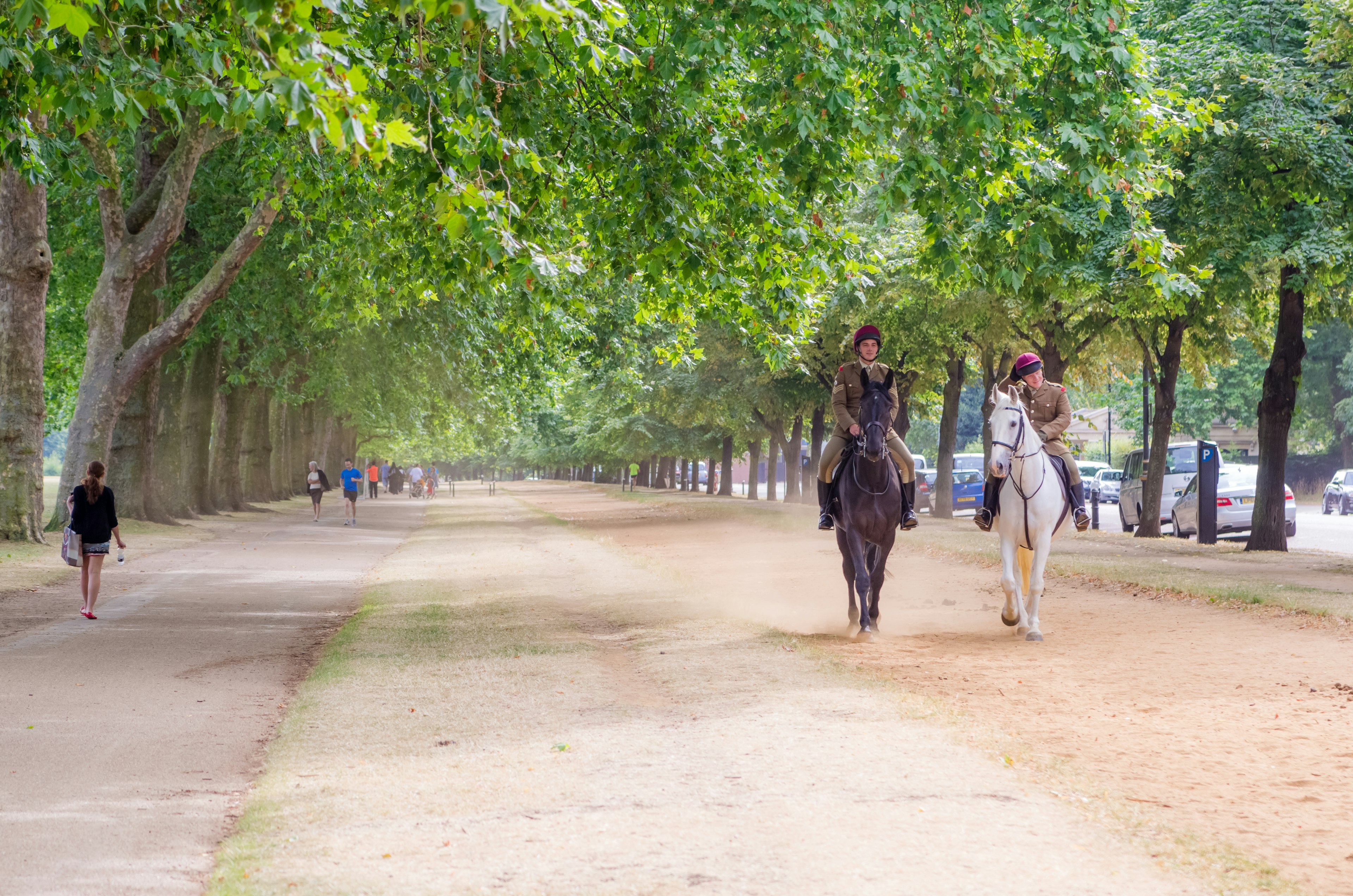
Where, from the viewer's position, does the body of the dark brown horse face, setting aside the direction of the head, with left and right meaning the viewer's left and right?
facing the viewer

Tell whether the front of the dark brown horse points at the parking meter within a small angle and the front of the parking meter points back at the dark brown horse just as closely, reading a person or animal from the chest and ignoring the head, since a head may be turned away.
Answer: no

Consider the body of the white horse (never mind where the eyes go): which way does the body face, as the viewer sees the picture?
toward the camera

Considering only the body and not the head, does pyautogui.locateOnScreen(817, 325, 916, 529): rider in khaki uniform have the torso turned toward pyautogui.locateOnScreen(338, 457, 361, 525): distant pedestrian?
no

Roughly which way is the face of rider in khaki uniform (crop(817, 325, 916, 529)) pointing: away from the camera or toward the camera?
toward the camera

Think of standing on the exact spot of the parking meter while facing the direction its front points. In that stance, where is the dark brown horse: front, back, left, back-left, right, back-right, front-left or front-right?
right

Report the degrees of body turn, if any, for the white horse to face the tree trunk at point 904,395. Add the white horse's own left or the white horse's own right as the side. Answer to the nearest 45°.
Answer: approximately 180°

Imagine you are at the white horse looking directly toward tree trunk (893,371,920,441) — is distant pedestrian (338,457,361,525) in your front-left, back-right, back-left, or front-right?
front-left

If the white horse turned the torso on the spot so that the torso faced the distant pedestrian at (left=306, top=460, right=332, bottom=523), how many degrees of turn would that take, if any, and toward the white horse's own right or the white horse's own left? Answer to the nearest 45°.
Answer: approximately 135° to the white horse's own right

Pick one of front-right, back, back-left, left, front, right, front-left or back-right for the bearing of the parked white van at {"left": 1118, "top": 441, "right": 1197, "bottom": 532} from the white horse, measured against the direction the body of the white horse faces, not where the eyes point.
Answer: back

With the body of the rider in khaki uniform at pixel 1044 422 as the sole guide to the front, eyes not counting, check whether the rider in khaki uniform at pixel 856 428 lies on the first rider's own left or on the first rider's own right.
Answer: on the first rider's own right

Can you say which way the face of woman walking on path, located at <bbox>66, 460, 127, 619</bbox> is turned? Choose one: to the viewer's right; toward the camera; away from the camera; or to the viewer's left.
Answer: away from the camera
